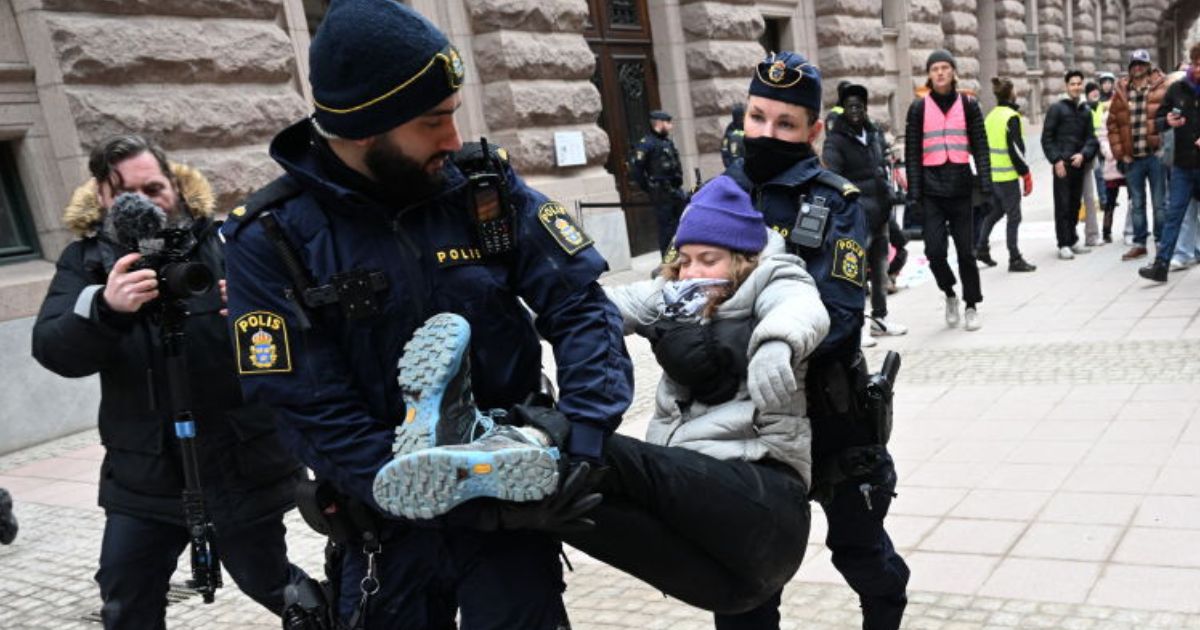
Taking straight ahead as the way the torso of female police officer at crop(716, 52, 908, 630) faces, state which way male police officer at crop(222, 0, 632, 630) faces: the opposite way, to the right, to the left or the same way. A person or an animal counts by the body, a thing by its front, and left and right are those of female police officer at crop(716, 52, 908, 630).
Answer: to the left

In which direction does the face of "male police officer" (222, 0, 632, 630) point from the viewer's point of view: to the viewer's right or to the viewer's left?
to the viewer's right

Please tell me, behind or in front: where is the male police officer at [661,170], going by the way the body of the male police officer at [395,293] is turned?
behind

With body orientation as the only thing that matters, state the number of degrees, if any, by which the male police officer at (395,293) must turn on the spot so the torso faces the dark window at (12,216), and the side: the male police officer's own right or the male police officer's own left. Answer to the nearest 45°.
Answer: approximately 135° to the male police officer's own right

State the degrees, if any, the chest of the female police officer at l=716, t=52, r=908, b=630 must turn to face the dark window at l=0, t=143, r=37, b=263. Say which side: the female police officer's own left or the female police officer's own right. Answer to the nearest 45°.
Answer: approximately 90° to the female police officer's own right

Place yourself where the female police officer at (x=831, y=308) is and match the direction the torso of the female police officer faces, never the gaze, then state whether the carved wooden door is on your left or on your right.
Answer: on your right

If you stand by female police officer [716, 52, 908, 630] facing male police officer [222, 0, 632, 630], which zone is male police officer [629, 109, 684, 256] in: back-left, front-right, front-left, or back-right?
back-right

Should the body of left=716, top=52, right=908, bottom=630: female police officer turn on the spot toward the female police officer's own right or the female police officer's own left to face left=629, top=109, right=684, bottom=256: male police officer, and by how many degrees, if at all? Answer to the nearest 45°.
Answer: approximately 135° to the female police officer's own right
